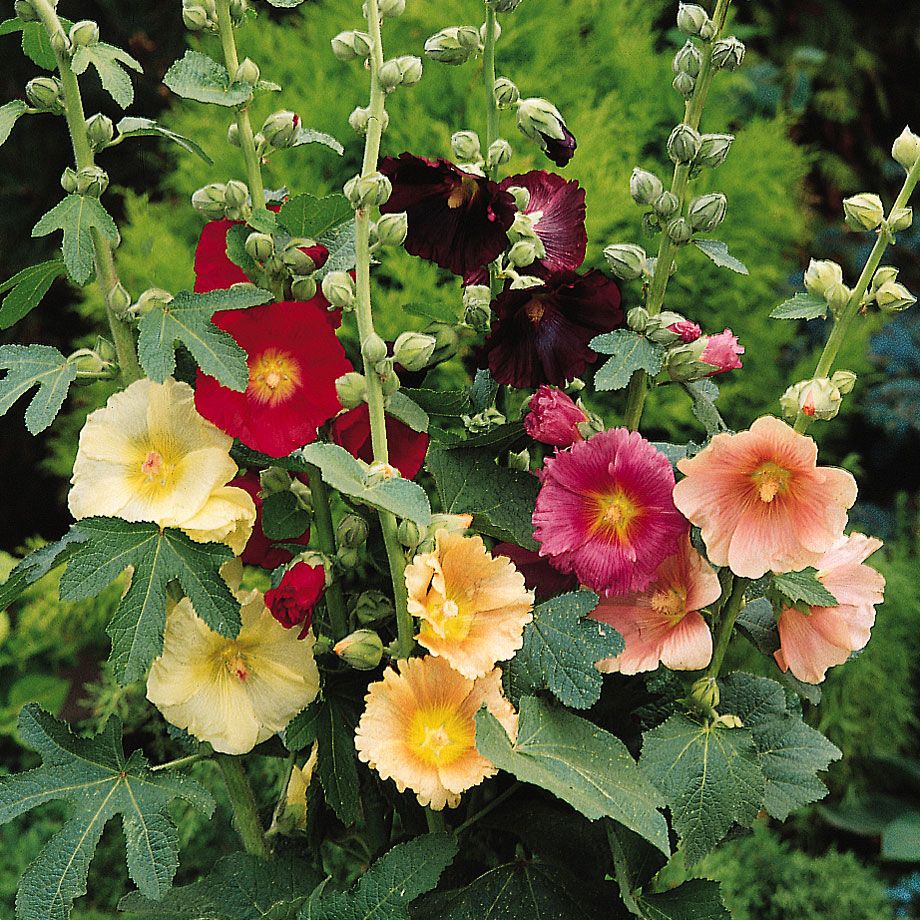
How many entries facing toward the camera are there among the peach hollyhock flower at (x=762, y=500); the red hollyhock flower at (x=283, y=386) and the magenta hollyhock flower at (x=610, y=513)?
3

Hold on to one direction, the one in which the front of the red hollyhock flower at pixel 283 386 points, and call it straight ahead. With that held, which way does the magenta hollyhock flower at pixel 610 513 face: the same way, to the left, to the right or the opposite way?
the same way

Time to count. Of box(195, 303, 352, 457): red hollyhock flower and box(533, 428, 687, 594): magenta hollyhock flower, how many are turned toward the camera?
2

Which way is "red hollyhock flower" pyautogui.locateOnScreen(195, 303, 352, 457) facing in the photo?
toward the camera

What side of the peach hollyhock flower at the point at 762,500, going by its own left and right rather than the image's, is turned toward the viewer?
front

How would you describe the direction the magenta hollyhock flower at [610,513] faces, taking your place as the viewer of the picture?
facing the viewer
